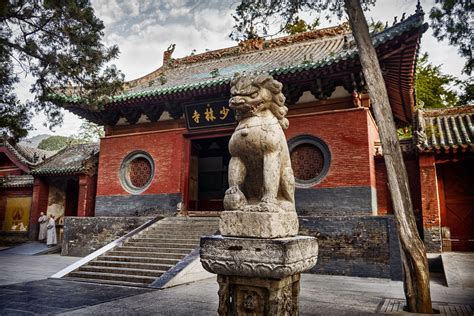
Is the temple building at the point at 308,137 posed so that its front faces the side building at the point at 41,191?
no

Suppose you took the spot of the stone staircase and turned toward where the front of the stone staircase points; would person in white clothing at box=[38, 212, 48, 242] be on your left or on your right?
on your right

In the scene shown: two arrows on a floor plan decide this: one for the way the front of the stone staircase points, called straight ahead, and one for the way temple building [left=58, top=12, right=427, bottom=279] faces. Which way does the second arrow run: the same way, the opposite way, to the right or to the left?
the same way

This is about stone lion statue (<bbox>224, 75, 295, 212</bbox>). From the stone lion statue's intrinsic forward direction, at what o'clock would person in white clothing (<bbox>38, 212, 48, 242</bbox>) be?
The person in white clothing is roughly at 3 o'clock from the stone lion statue.

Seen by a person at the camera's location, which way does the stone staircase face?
facing the viewer and to the left of the viewer

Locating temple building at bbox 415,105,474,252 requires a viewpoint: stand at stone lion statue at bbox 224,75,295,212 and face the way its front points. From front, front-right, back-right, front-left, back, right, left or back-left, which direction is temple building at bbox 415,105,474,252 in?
back

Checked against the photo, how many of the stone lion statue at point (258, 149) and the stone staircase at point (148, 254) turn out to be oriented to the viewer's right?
0

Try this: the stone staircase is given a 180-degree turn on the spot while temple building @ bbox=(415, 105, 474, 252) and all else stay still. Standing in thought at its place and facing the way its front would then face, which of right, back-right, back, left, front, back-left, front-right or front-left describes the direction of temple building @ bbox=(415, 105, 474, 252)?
front-right

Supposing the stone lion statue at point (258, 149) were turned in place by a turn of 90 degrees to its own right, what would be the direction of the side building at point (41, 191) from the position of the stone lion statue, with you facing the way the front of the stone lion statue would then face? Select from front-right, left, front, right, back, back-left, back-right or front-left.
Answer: front

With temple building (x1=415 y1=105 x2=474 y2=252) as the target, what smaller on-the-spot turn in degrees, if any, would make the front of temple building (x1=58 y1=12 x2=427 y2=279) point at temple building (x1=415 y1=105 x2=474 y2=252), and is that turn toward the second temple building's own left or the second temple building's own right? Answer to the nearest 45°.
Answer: approximately 135° to the second temple building's own left

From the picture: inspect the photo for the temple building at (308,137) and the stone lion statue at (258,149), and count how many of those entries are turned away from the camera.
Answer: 0

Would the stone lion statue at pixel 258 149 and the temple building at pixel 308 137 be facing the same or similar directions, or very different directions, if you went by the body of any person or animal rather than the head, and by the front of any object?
same or similar directions

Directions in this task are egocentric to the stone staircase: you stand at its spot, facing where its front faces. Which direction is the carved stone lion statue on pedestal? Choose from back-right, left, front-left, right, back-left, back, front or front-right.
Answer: front-left
